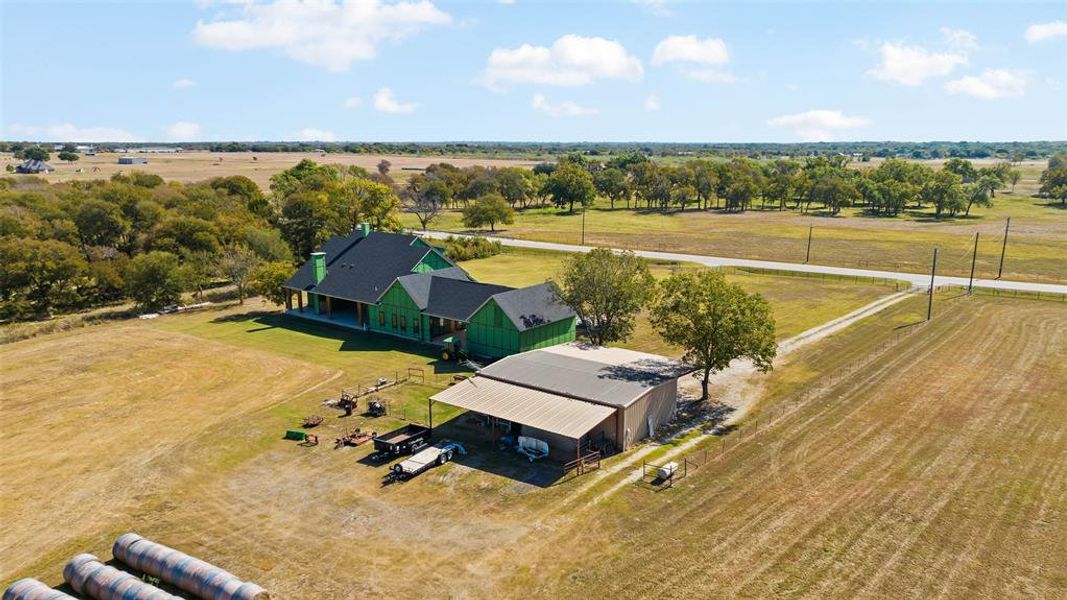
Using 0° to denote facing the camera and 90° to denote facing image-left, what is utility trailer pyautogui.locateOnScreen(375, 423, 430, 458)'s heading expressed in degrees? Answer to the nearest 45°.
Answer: approximately 45°

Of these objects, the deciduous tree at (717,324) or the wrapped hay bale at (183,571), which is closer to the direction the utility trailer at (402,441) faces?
the wrapped hay bale

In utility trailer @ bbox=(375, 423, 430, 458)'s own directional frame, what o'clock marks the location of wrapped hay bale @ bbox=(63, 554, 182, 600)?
The wrapped hay bale is roughly at 12 o'clock from the utility trailer.

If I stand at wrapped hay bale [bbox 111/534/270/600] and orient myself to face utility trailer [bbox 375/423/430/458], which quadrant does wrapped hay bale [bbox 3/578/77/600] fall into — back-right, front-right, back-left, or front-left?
back-left

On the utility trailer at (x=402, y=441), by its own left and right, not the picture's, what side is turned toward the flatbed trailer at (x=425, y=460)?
left

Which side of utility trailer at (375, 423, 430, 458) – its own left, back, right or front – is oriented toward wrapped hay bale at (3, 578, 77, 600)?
front

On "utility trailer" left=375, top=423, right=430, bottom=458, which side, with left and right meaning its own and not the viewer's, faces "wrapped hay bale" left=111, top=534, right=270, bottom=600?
front

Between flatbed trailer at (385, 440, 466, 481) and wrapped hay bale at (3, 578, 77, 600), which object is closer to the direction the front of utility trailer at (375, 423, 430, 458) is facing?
the wrapped hay bale

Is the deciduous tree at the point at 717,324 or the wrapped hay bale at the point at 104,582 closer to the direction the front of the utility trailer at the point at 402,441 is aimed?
the wrapped hay bale

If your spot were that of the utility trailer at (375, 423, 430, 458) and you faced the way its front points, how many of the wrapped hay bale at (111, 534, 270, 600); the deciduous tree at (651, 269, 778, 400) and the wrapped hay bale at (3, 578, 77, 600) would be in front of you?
2

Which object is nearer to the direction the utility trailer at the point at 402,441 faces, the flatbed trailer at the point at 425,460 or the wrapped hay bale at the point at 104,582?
the wrapped hay bale

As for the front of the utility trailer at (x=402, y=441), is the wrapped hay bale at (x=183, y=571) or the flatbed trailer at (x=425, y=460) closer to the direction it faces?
the wrapped hay bale

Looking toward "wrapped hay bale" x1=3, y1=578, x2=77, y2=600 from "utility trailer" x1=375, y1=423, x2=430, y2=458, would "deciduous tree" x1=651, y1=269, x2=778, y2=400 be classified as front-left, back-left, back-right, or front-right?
back-left

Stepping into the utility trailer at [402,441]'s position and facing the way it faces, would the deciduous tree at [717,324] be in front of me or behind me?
behind
